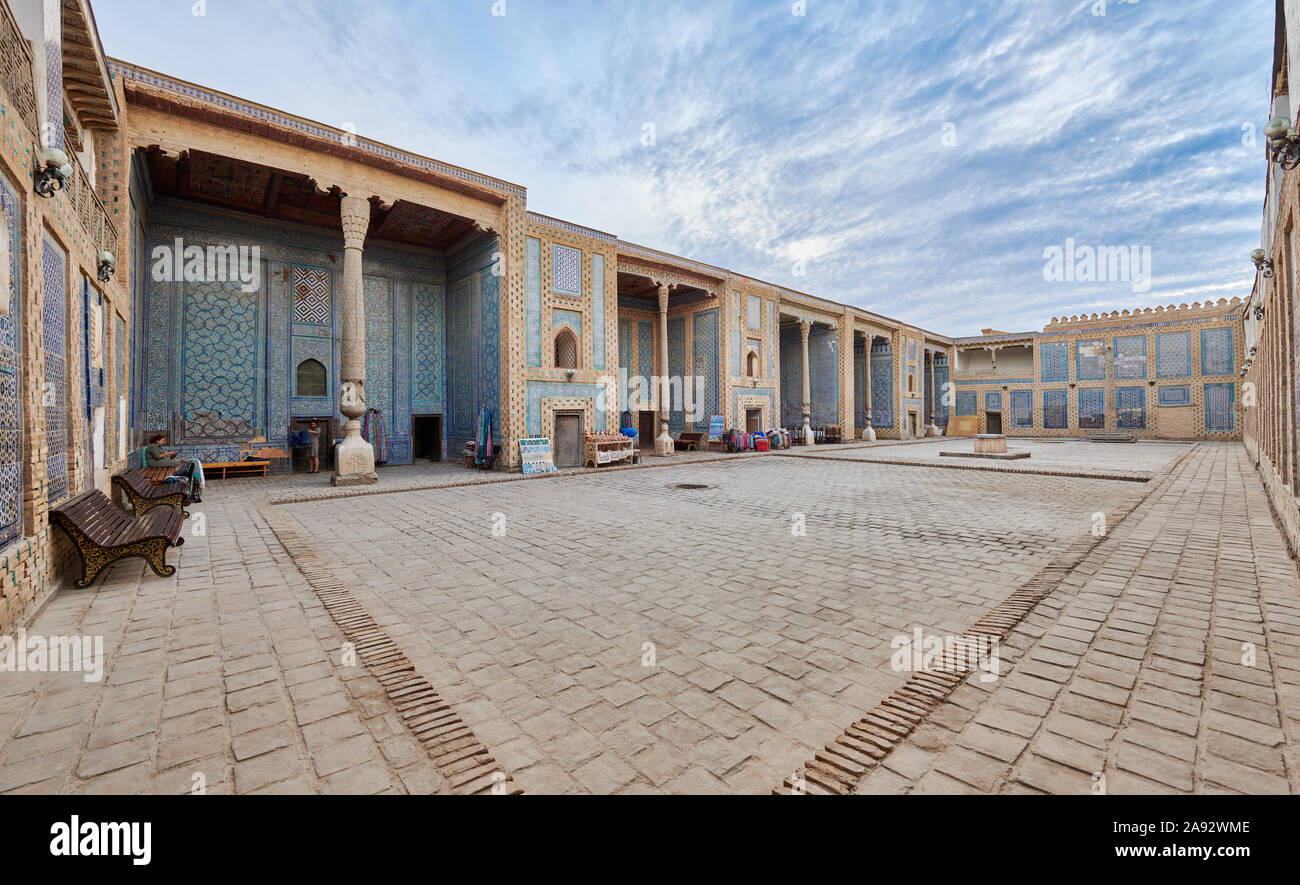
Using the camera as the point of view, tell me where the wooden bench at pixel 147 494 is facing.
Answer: facing to the right of the viewer

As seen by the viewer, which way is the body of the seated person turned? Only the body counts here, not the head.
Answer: to the viewer's right

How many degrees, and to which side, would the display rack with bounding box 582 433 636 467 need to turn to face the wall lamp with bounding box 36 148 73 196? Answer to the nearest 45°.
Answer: approximately 45° to its right

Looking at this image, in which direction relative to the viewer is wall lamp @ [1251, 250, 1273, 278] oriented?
to the viewer's left

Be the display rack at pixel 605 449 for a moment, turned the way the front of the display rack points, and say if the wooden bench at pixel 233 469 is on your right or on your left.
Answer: on your right

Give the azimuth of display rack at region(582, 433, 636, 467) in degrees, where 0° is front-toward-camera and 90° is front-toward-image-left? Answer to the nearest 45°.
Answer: approximately 315°

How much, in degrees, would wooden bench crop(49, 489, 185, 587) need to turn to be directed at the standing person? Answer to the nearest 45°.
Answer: approximately 90° to its left

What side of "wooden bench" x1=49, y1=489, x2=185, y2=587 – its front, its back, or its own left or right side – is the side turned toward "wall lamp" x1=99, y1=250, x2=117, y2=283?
left
